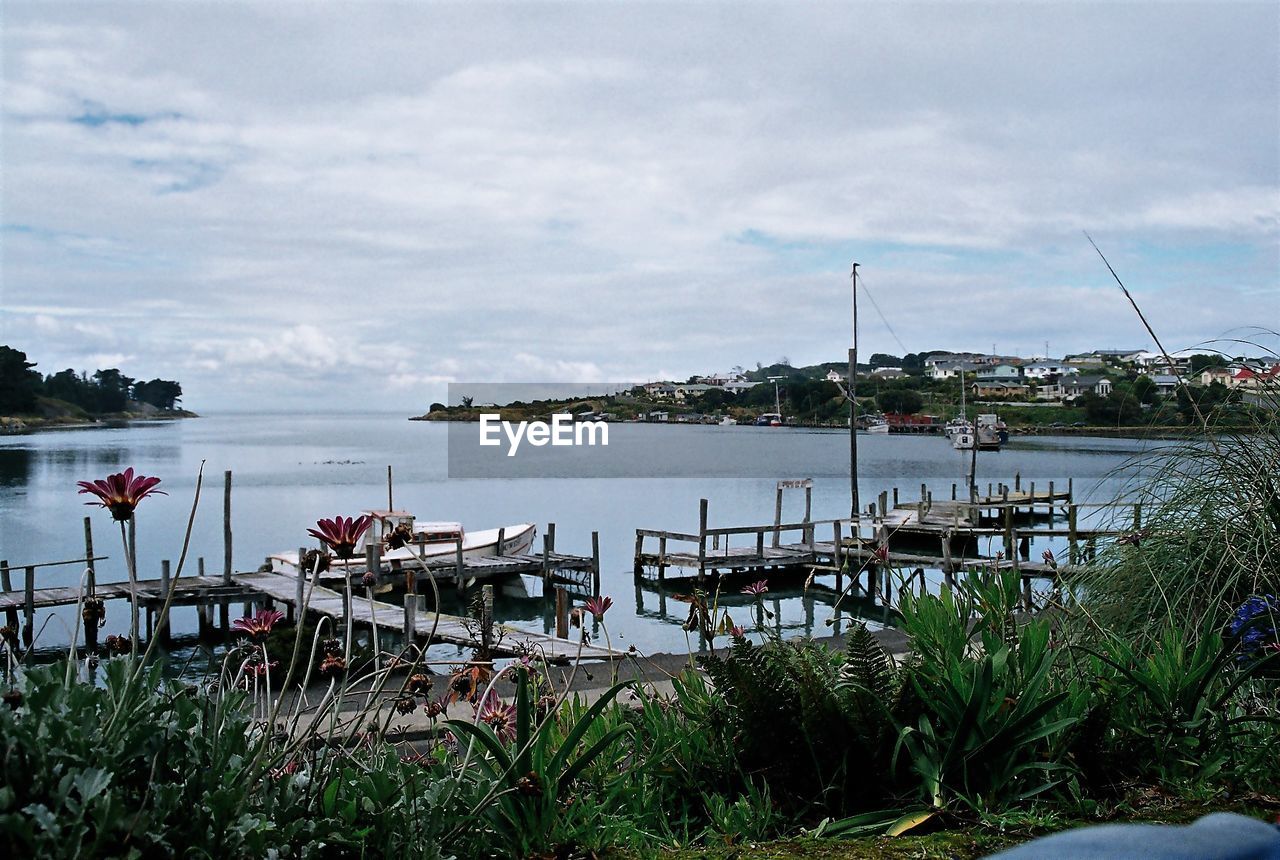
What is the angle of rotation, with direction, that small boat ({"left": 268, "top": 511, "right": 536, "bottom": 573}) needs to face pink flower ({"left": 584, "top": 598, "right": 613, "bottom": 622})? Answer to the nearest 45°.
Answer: approximately 90° to its right

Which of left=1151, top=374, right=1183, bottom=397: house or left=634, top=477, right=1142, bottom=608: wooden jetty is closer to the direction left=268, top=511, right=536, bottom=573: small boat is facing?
the wooden jetty

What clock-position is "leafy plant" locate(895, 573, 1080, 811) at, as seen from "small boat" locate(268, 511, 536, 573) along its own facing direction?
The leafy plant is roughly at 3 o'clock from the small boat.

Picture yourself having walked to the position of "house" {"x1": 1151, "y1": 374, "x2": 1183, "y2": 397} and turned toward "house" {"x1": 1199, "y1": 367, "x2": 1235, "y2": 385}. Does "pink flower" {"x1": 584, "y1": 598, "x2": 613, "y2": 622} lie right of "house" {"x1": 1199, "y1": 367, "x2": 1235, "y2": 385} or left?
right

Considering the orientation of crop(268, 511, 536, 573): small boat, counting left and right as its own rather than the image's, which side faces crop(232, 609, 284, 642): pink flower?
right

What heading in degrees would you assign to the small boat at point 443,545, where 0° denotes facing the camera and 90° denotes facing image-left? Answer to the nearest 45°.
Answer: approximately 270°

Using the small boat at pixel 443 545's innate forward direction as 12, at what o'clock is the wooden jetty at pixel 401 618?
The wooden jetty is roughly at 3 o'clock from the small boat.

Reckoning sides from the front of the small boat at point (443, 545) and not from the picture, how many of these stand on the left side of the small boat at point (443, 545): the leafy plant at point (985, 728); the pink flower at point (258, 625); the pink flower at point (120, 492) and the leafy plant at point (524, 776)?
0

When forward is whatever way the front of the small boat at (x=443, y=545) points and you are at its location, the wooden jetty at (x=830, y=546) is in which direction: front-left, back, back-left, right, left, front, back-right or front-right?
front
